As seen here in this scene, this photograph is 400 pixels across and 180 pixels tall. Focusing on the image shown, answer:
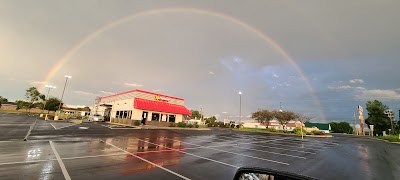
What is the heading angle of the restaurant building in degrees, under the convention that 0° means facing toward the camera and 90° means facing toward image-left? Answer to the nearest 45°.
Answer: approximately 315°
